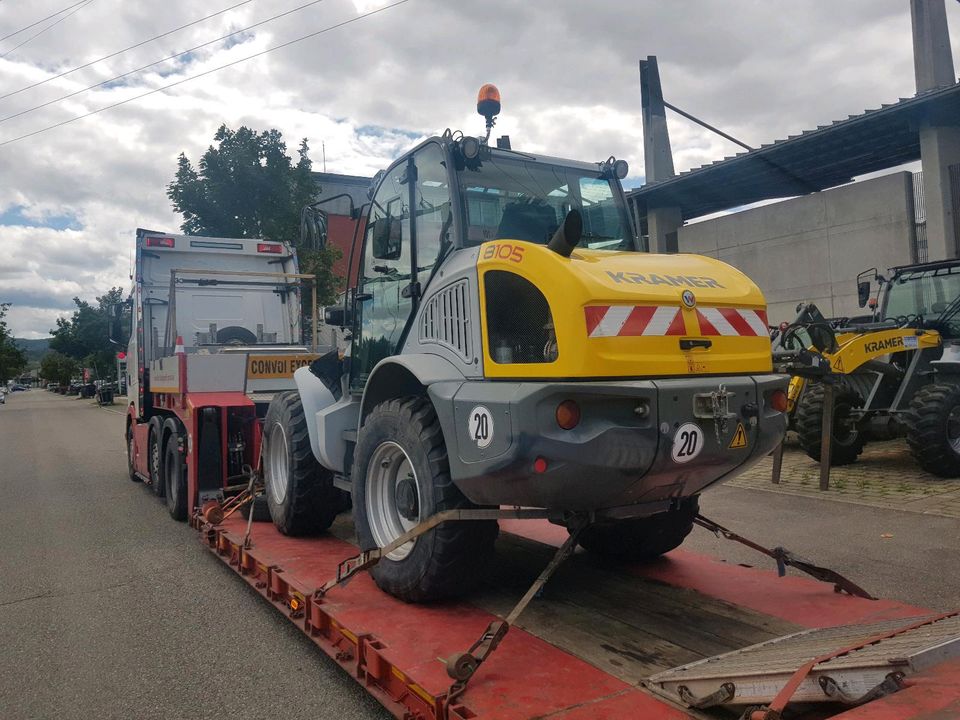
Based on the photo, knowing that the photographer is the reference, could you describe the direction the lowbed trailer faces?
facing away from the viewer and to the left of the viewer

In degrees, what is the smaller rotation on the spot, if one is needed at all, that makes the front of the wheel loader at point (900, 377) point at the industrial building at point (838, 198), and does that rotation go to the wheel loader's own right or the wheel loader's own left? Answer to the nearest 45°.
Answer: approximately 135° to the wheel loader's own right

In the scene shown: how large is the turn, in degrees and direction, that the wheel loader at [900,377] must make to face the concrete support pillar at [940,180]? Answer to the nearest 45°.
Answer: approximately 135° to its right

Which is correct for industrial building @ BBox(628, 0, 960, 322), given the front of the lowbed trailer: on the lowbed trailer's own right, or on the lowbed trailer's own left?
on the lowbed trailer's own right

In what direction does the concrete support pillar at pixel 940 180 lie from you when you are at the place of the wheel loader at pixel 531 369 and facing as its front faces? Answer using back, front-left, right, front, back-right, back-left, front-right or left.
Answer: right

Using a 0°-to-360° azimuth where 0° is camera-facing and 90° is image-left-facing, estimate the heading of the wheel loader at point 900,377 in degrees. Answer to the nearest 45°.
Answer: approximately 45°

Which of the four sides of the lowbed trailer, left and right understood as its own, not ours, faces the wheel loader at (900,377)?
right

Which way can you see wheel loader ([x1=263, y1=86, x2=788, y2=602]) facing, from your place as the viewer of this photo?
facing away from the viewer and to the left of the viewer
